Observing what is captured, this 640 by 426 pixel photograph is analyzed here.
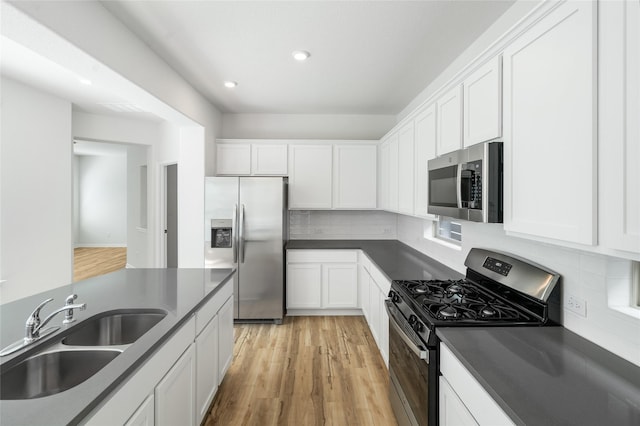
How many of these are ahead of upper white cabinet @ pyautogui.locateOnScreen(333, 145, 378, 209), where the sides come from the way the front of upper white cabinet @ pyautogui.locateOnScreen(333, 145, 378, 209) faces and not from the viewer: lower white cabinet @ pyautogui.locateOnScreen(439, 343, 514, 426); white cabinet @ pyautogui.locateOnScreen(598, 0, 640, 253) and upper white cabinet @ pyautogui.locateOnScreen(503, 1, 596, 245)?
3

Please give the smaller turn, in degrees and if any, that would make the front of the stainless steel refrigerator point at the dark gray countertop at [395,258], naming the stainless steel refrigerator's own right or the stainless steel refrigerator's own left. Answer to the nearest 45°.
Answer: approximately 45° to the stainless steel refrigerator's own left

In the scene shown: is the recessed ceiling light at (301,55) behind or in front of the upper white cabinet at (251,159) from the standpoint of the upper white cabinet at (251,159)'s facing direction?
in front

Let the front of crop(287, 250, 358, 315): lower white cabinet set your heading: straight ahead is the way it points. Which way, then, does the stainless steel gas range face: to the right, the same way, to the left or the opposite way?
to the right

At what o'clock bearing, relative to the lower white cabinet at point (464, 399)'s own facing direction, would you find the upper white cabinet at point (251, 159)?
The upper white cabinet is roughly at 1 o'clock from the lower white cabinet.

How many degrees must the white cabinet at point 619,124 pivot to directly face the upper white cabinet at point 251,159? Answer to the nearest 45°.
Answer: approximately 45° to its right

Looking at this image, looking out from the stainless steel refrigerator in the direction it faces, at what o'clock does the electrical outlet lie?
The electrical outlet is roughly at 11 o'clock from the stainless steel refrigerator.
